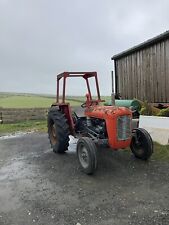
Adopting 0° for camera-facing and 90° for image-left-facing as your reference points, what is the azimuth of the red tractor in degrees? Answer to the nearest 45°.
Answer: approximately 315°

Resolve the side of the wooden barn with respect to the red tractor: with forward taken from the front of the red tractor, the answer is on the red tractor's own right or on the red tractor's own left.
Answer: on the red tractor's own left
